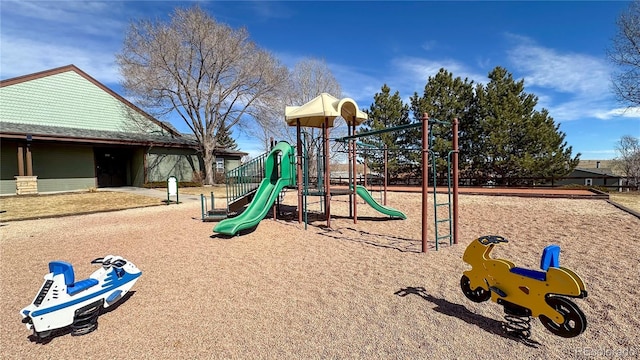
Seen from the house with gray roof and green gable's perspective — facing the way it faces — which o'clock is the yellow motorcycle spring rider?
The yellow motorcycle spring rider is roughly at 1 o'clock from the house with gray roof and green gable.

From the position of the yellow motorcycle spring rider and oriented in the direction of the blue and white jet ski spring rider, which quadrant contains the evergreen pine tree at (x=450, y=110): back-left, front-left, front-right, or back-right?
back-right

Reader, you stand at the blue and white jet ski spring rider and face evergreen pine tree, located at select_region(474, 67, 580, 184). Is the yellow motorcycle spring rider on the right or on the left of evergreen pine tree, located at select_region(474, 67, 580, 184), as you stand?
right

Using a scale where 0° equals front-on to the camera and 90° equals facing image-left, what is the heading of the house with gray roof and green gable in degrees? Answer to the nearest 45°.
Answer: approximately 315°

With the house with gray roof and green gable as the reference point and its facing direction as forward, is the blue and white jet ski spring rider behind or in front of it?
in front
